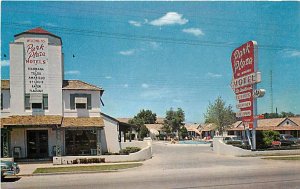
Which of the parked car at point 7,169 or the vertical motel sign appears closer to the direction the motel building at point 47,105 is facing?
the parked car

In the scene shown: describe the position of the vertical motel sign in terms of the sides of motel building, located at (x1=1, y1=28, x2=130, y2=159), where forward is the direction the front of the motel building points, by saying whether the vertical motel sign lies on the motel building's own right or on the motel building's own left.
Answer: on the motel building's own left

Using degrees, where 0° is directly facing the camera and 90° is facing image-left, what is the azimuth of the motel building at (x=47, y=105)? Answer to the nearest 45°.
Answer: approximately 0°

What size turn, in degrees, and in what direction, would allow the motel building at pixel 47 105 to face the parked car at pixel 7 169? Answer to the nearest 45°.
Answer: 0° — it already faces it
